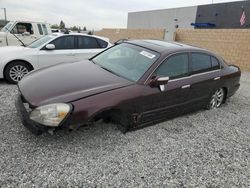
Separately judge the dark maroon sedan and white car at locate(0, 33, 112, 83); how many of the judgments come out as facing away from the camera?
0

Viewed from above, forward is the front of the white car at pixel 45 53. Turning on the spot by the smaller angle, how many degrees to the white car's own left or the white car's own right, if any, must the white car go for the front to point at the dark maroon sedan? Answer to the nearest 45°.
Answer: approximately 90° to the white car's own left

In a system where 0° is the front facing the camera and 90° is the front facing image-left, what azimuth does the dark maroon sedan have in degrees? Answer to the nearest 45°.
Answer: approximately 45°

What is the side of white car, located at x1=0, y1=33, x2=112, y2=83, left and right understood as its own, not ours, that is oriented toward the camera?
left

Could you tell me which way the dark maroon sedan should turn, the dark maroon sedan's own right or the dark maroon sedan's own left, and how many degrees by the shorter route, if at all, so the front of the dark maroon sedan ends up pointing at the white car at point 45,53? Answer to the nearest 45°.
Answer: approximately 90° to the dark maroon sedan's own right
